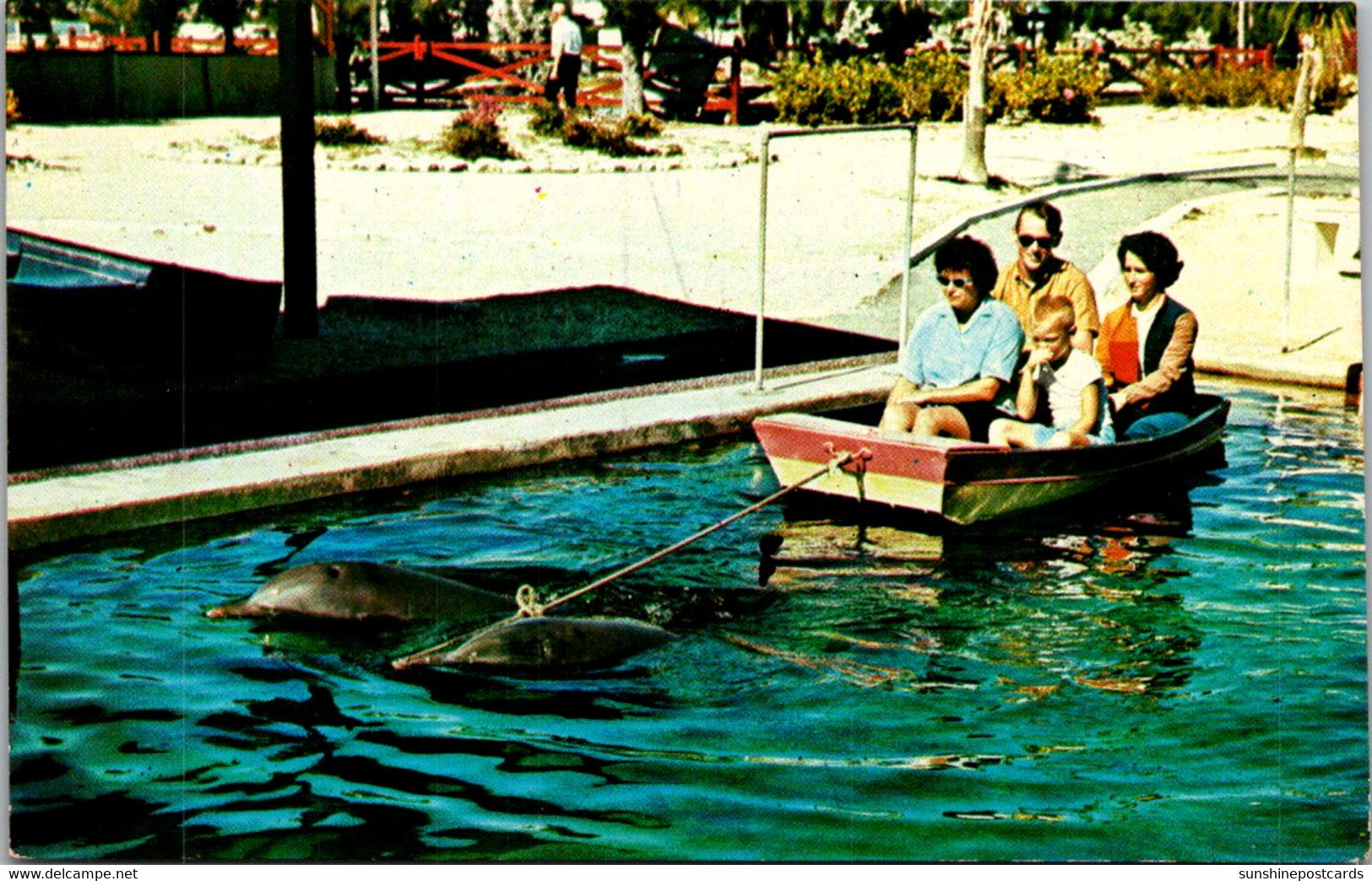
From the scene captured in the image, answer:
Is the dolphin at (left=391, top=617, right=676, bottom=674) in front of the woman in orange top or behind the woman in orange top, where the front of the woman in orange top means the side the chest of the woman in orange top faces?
in front

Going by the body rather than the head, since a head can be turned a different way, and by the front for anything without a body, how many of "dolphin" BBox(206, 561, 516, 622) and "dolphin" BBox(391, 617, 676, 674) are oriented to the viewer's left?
2

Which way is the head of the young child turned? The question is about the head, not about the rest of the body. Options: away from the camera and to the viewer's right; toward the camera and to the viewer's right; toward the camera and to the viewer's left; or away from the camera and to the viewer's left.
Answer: toward the camera and to the viewer's left

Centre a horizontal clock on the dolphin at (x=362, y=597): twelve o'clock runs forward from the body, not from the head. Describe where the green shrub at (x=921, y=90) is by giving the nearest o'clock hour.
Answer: The green shrub is roughly at 4 o'clock from the dolphin.

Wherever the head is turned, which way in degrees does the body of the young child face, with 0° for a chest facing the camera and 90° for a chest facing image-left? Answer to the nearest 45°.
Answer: approximately 45°

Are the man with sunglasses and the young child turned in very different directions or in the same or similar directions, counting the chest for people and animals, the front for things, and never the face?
same or similar directions

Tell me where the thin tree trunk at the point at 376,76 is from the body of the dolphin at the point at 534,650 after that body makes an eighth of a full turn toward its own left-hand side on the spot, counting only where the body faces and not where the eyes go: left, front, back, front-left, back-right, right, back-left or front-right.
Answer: back-right

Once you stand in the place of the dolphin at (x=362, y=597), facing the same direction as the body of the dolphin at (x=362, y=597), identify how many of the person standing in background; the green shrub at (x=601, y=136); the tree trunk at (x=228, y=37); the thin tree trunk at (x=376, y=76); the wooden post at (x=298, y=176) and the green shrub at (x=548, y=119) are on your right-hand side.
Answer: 6

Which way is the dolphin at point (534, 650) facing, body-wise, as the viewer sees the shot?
to the viewer's left

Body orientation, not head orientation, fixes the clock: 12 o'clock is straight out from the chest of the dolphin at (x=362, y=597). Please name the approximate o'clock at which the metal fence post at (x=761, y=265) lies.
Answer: The metal fence post is roughly at 4 o'clock from the dolphin.

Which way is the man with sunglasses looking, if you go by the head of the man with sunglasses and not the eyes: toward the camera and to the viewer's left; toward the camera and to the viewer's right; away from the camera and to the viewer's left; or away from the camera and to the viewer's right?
toward the camera and to the viewer's left

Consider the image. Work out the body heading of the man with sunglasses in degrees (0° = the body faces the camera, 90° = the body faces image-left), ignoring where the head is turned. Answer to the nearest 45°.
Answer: approximately 45°

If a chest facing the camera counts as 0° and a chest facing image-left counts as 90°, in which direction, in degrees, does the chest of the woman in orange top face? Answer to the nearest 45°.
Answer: approximately 45°

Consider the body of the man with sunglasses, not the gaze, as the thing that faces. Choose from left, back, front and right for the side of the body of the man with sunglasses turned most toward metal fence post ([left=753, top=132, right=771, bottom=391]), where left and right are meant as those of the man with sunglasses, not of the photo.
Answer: right

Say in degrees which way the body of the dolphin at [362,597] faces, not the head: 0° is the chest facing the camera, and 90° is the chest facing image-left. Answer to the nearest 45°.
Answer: approximately 90°
